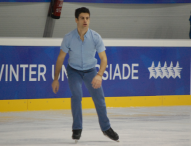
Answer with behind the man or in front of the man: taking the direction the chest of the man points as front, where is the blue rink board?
behind

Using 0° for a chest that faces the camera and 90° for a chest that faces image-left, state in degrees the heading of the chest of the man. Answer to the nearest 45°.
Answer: approximately 0°

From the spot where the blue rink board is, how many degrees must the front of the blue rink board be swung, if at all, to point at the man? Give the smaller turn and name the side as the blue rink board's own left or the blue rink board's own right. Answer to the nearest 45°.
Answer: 0° — it already faces them

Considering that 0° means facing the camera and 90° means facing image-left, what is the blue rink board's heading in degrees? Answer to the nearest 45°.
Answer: approximately 0°

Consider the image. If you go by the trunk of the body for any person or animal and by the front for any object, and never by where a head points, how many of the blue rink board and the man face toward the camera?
2

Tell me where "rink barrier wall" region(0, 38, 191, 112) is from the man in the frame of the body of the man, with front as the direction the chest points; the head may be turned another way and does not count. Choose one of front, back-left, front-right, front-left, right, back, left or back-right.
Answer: back
